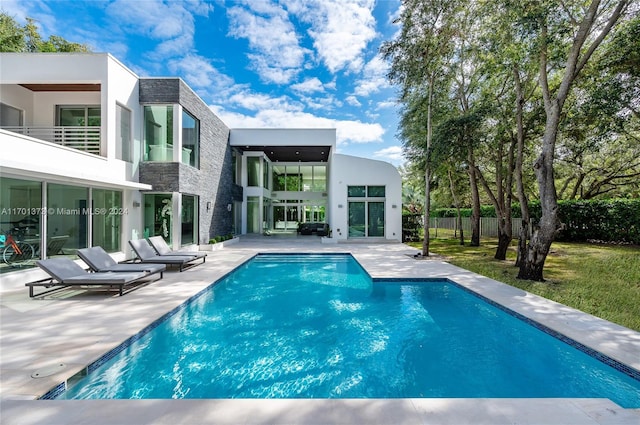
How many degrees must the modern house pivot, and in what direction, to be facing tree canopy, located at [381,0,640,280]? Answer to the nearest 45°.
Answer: approximately 45° to its left

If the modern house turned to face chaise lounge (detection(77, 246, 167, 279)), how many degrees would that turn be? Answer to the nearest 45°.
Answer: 0° — it already faces it

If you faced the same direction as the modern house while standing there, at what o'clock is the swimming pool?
The swimming pool is roughly at 11 o'clock from the modern house.

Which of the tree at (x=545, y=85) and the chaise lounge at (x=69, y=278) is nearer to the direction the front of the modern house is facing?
the chaise lounge

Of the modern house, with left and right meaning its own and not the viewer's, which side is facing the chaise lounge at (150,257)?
front

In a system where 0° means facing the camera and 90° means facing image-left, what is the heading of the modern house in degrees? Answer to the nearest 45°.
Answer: approximately 0°

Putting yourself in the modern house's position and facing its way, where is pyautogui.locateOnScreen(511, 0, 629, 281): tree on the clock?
The tree is roughly at 10 o'clock from the modern house.
